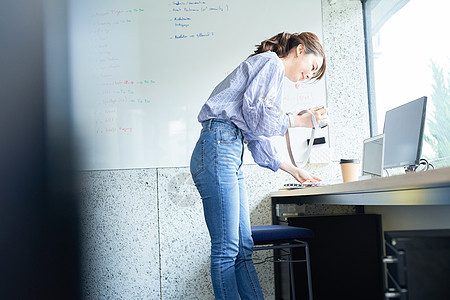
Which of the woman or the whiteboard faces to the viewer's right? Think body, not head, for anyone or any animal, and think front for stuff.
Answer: the woman

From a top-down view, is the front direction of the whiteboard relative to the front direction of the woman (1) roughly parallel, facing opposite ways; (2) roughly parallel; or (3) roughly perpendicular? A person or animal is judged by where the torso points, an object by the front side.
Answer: roughly perpendicular

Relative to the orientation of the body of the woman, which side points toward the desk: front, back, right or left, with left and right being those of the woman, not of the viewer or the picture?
front

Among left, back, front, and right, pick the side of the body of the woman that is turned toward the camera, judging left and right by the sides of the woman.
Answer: right

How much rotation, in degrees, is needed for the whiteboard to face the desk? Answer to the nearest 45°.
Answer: approximately 45° to its left

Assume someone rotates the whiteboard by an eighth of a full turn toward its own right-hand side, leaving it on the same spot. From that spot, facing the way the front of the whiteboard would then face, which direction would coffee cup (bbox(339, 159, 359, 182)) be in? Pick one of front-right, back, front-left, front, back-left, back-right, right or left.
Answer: left

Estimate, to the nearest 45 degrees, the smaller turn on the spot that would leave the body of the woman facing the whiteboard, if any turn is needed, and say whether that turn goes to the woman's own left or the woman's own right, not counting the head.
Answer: approximately 90° to the woman's own left

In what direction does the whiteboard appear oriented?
toward the camera

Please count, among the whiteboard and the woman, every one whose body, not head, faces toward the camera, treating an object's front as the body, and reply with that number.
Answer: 1
